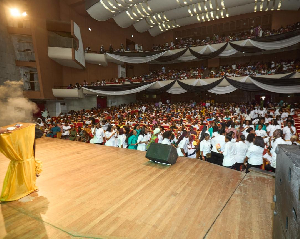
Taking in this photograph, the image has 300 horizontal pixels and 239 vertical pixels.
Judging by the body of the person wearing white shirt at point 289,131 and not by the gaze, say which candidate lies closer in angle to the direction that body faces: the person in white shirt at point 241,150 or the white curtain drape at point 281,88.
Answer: the person in white shirt

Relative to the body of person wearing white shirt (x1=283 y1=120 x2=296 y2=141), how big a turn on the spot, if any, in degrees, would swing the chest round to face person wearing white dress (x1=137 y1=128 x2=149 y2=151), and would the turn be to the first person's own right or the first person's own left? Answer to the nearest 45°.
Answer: approximately 45° to the first person's own right

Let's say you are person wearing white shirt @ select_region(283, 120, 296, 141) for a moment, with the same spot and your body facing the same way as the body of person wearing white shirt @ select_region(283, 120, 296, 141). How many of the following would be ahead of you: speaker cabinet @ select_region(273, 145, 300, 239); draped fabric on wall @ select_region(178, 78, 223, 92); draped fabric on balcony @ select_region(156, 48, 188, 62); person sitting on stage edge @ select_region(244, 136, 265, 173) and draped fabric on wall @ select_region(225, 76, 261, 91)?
2
